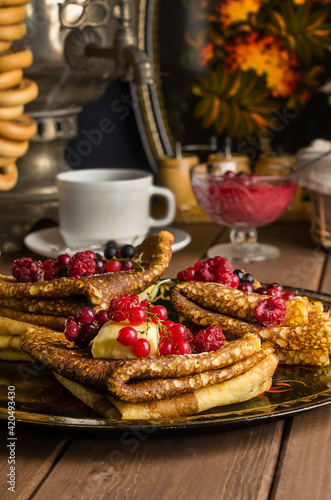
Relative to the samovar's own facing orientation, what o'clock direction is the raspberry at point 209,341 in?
The raspberry is roughly at 1 o'clock from the samovar.

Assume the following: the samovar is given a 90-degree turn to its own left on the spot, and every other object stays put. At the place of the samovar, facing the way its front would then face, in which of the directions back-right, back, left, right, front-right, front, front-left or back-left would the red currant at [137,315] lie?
back-right

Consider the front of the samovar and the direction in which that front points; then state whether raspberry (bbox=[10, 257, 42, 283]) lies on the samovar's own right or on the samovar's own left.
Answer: on the samovar's own right

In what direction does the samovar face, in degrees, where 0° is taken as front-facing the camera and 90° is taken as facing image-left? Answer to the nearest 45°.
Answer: approximately 315°

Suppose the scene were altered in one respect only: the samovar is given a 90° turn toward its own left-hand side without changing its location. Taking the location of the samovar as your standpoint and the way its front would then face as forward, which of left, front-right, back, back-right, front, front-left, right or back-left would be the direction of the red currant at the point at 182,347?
back-right

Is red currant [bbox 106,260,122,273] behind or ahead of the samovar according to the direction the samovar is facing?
ahead

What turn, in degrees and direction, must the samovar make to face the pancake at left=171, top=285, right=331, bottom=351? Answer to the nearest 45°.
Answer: approximately 45° to its right

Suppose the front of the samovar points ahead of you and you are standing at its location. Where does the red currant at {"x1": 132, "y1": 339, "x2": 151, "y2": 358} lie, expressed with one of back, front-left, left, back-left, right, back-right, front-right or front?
front-right

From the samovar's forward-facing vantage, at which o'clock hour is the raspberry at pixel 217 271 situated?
The raspberry is roughly at 1 o'clock from the samovar.

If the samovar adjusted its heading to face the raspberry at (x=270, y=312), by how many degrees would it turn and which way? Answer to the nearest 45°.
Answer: approximately 45° to its right

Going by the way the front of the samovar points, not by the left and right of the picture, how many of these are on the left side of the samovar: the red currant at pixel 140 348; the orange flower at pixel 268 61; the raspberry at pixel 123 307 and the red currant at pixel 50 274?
1

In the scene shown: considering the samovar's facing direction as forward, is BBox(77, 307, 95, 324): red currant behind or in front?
in front

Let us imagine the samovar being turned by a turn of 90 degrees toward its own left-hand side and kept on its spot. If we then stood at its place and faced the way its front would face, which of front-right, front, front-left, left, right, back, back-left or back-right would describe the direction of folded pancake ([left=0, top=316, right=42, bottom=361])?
back-right

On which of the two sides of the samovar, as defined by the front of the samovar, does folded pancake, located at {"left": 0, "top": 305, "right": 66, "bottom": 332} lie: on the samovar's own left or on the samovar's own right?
on the samovar's own right

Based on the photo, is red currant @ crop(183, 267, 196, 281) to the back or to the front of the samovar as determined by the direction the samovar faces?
to the front

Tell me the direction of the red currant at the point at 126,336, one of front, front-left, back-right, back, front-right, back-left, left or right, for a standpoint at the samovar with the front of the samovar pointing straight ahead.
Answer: front-right
